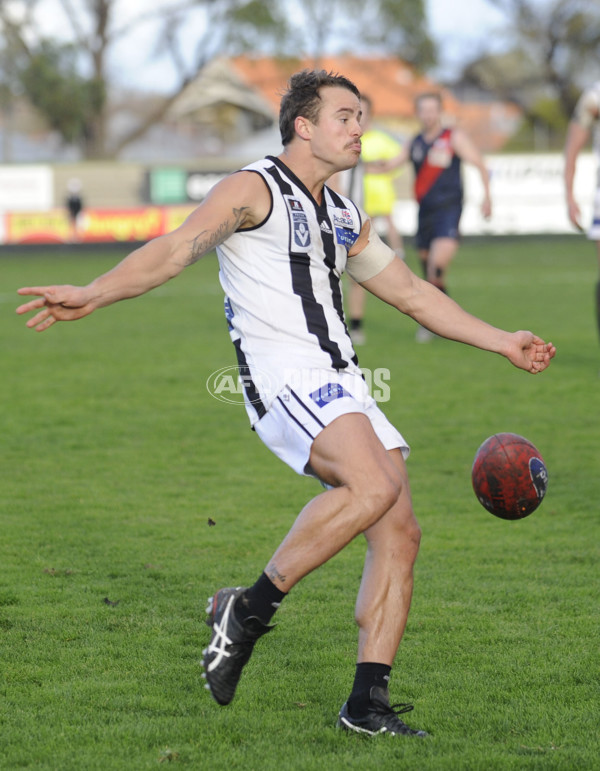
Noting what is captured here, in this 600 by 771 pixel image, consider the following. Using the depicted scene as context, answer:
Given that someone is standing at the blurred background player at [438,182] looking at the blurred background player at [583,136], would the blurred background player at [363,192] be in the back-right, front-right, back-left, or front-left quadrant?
back-right
